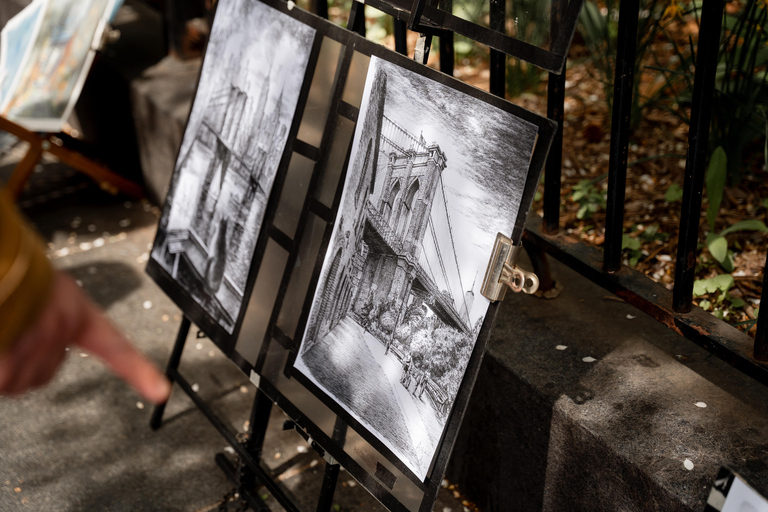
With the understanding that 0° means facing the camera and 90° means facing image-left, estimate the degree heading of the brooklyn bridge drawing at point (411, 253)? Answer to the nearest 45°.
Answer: approximately 45°

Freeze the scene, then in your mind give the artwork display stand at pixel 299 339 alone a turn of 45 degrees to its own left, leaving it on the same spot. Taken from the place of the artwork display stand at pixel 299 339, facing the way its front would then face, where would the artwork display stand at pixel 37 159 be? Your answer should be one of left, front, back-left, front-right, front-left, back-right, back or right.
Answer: back-right

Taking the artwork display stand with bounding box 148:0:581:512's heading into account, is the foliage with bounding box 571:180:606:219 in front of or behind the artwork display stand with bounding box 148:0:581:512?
behind

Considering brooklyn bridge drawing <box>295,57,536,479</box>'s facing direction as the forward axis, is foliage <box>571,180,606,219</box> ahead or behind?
behind

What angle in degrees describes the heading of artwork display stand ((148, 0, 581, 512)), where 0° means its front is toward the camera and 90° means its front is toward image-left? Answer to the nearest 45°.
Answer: approximately 45°

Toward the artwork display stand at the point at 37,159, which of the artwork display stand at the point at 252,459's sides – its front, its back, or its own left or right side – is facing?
right

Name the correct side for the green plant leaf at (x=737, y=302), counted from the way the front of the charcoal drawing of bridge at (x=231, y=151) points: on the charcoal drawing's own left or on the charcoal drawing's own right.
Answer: on the charcoal drawing's own left

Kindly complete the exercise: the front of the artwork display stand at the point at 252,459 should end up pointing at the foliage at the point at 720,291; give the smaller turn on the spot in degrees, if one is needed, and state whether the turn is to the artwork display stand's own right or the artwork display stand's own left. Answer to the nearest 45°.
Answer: approximately 135° to the artwork display stand's own left

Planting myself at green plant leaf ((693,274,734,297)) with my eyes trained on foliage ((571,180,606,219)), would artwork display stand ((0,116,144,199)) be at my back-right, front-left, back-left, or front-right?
front-left

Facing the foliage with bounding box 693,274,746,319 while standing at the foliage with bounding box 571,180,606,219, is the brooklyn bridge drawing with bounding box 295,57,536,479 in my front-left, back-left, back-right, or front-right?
front-right

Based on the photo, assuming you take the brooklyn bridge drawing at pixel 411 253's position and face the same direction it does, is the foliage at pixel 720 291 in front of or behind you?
behind

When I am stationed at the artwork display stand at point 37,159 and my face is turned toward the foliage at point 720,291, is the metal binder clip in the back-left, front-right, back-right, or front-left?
front-right

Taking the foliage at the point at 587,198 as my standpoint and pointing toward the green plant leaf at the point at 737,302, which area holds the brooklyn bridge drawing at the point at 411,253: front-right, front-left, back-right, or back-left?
front-right
